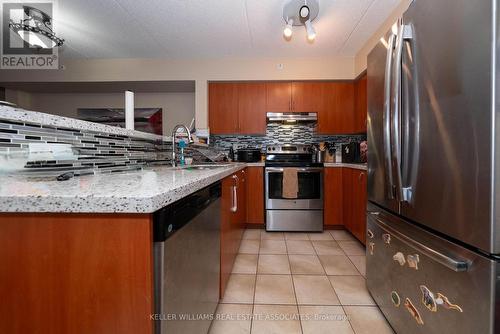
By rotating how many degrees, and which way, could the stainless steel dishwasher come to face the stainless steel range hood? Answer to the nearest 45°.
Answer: approximately 90° to its left

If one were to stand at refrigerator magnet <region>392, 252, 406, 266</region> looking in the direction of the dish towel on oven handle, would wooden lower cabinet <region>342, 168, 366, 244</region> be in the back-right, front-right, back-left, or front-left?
front-right

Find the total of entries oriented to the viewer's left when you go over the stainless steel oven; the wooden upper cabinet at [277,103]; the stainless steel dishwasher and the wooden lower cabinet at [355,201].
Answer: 1

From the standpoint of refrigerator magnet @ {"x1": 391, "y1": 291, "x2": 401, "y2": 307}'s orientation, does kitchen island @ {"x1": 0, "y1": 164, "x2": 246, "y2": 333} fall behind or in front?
in front

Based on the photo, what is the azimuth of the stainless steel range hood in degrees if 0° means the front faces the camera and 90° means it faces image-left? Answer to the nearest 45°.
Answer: approximately 0°

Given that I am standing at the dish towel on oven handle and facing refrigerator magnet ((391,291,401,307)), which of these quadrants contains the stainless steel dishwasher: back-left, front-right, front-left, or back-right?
front-right

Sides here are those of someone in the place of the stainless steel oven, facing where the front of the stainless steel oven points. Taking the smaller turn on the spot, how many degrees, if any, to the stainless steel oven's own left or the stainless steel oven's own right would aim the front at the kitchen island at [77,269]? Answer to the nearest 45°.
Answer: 0° — it already faces it

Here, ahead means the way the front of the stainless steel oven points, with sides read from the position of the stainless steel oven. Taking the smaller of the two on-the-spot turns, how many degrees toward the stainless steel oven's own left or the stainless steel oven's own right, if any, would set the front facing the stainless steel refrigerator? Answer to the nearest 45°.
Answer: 0° — it already faces it

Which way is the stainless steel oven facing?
toward the camera

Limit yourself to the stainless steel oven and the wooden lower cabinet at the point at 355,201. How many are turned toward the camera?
1

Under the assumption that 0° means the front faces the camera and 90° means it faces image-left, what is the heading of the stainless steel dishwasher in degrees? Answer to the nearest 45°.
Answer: approximately 315°

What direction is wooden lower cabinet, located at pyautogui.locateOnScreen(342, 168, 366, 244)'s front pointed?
to the viewer's left

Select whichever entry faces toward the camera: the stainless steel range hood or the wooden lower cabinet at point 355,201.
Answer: the stainless steel range hood

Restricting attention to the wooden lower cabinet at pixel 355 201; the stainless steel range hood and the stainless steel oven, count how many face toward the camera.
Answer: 2

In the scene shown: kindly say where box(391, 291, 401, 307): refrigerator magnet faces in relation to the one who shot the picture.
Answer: facing the viewer and to the left of the viewer

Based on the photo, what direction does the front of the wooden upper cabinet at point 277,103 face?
toward the camera

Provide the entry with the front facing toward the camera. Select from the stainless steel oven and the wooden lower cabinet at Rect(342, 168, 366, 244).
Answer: the stainless steel oven

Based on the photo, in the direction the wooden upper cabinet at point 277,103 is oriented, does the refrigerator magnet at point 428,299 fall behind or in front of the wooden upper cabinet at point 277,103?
in front
